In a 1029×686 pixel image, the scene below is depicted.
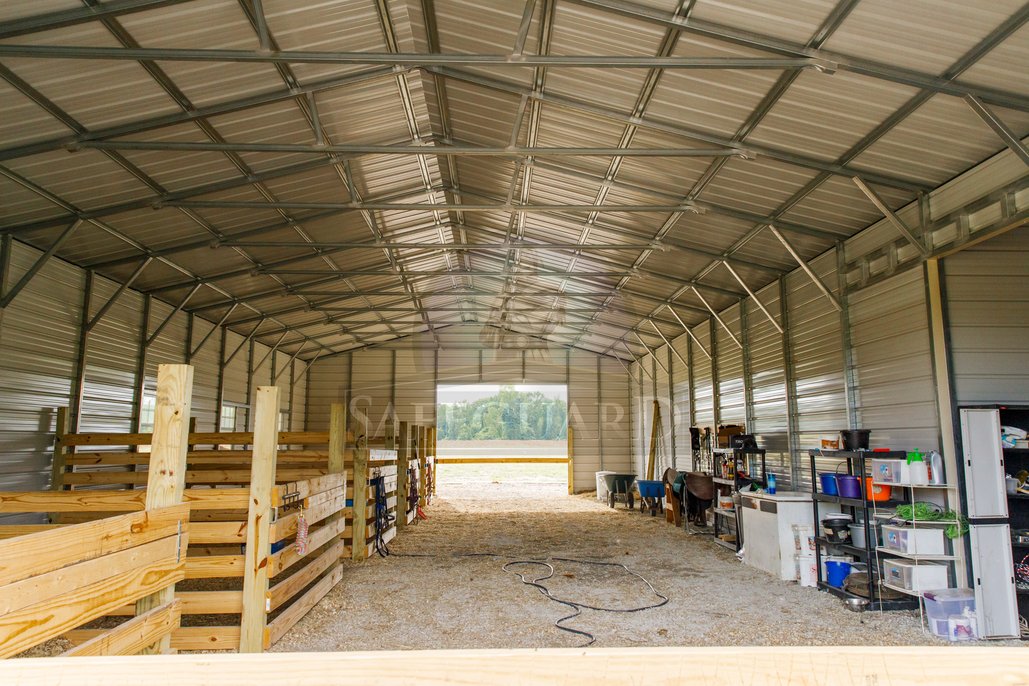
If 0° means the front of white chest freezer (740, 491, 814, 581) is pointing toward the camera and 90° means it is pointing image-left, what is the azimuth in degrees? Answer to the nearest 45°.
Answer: approximately 45°

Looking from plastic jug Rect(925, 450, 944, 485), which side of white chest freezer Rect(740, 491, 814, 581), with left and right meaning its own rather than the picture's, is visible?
left

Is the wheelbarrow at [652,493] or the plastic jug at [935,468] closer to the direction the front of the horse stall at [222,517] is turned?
the plastic jug

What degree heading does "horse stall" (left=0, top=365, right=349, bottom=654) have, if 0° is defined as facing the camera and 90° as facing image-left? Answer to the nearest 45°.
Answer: approximately 315°

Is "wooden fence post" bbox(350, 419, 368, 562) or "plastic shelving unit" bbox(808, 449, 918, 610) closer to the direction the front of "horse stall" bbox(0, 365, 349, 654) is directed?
the plastic shelving unit

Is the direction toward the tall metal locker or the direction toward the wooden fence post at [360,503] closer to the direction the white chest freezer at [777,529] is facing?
the wooden fence post

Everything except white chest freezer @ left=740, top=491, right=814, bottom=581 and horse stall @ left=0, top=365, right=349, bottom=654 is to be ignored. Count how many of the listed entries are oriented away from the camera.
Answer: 0

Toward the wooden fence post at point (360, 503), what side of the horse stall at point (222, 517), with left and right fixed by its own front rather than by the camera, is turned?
left

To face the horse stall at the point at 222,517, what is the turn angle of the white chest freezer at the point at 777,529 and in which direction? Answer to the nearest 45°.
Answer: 0° — it already faces it
